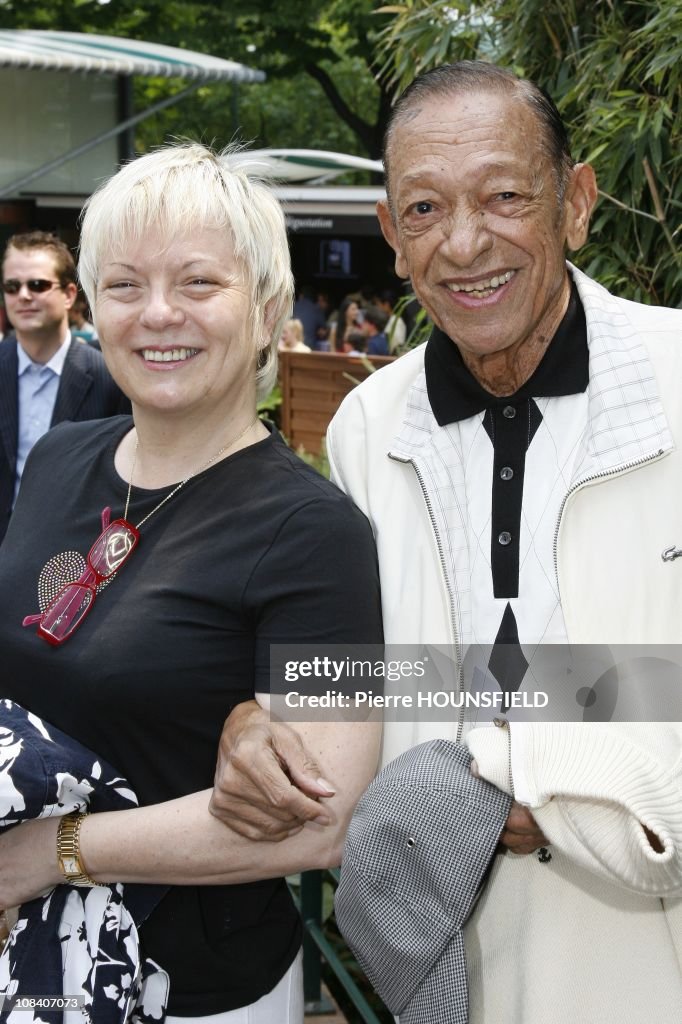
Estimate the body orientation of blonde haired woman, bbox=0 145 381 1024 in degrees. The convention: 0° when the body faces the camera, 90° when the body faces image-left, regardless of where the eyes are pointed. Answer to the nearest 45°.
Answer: approximately 45°

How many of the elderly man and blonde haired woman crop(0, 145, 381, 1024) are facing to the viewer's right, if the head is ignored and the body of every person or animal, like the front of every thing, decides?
0

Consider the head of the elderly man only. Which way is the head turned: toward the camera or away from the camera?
toward the camera

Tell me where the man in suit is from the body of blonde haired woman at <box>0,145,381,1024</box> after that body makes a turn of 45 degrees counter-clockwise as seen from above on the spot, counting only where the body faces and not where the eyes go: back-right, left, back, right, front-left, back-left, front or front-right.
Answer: back

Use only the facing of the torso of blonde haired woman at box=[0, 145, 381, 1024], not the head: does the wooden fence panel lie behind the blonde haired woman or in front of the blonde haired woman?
behind

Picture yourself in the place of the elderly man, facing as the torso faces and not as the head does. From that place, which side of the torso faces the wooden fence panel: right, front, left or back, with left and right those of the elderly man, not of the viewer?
back

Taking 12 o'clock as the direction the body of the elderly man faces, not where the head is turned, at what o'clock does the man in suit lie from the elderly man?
The man in suit is roughly at 5 o'clock from the elderly man.

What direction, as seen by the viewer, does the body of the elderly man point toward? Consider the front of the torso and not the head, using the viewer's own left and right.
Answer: facing the viewer
